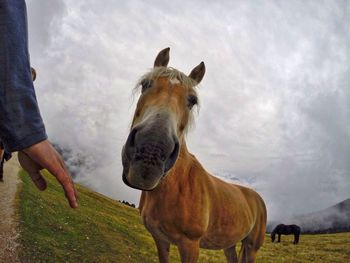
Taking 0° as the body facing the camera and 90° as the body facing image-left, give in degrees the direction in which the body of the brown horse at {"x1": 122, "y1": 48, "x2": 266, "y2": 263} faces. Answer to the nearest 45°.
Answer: approximately 45°
